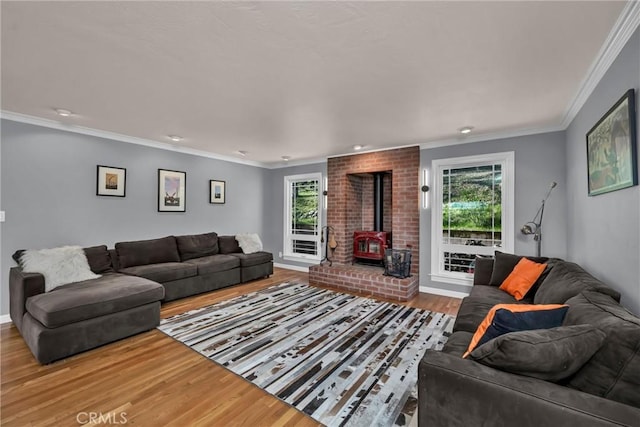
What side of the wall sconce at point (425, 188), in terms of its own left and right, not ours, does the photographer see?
front

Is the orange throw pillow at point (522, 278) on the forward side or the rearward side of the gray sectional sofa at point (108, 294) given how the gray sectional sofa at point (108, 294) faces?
on the forward side

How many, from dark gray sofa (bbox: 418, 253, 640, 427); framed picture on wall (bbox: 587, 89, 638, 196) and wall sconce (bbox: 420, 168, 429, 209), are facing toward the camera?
1

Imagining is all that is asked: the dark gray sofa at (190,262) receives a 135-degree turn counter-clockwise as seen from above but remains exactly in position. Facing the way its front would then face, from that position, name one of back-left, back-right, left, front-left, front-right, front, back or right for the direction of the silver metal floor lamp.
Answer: back-right

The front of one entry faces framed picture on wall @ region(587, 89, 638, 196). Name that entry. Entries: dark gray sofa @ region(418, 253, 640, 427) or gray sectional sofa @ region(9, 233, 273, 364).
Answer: the gray sectional sofa

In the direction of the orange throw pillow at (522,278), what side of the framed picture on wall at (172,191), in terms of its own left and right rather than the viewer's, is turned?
front

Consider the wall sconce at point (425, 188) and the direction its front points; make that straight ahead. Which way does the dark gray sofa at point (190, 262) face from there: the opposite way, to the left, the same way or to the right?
to the left

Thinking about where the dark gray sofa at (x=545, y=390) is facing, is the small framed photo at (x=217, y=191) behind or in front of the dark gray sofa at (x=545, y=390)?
in front

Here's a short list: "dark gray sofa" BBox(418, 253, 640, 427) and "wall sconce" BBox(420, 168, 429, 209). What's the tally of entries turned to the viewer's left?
1

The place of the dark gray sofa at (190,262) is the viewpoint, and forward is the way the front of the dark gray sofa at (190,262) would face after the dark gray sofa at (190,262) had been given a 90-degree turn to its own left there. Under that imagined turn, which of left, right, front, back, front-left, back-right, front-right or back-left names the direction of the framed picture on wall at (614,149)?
right

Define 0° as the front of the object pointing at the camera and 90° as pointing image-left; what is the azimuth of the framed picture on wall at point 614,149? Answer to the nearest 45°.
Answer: approximately 90°

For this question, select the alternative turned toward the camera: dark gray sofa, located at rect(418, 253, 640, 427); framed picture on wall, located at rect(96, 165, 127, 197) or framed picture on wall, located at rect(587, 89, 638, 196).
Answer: framed picture on wall, located at rect(96, 165, 127, 197)

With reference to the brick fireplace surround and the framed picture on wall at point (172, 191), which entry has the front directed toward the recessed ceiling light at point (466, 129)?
the framed picture on wall

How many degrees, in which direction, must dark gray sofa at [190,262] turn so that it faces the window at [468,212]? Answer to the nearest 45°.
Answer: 0° — it already faces it

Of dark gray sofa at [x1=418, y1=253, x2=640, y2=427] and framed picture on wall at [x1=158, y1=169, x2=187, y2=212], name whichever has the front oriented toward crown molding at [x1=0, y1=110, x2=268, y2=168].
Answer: the dark gray sofa

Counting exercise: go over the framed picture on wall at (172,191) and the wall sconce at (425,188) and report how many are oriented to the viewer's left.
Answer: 0

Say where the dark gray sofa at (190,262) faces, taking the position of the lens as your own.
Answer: facing the viewer and to the right of the viewer
